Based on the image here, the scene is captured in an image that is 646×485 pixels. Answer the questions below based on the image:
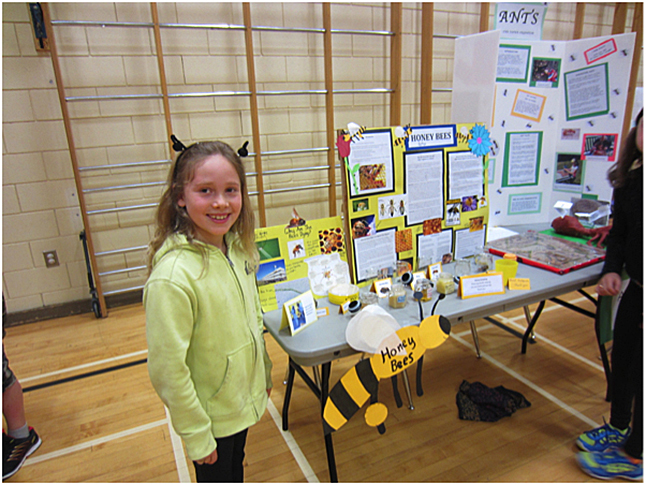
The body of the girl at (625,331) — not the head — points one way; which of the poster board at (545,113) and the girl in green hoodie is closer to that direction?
the girl in green hoodie

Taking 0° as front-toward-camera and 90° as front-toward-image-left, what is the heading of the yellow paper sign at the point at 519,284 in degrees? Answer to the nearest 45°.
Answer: approximately 0°

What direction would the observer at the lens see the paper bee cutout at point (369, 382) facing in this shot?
facing to the right of the viewer

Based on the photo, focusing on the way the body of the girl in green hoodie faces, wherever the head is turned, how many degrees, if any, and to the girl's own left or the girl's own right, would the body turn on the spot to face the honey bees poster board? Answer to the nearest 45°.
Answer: approximately 90° to the girl's own left

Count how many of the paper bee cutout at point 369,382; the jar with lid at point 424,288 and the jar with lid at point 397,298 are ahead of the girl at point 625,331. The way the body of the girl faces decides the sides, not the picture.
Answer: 3

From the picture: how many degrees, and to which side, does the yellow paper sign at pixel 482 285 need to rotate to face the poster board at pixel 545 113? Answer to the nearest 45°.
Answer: approximately 180°

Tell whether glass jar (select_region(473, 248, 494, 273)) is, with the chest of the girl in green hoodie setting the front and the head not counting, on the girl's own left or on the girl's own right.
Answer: on the girl's own left

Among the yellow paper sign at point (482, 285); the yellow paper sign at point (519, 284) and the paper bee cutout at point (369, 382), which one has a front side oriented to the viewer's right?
the paper bee cutout
